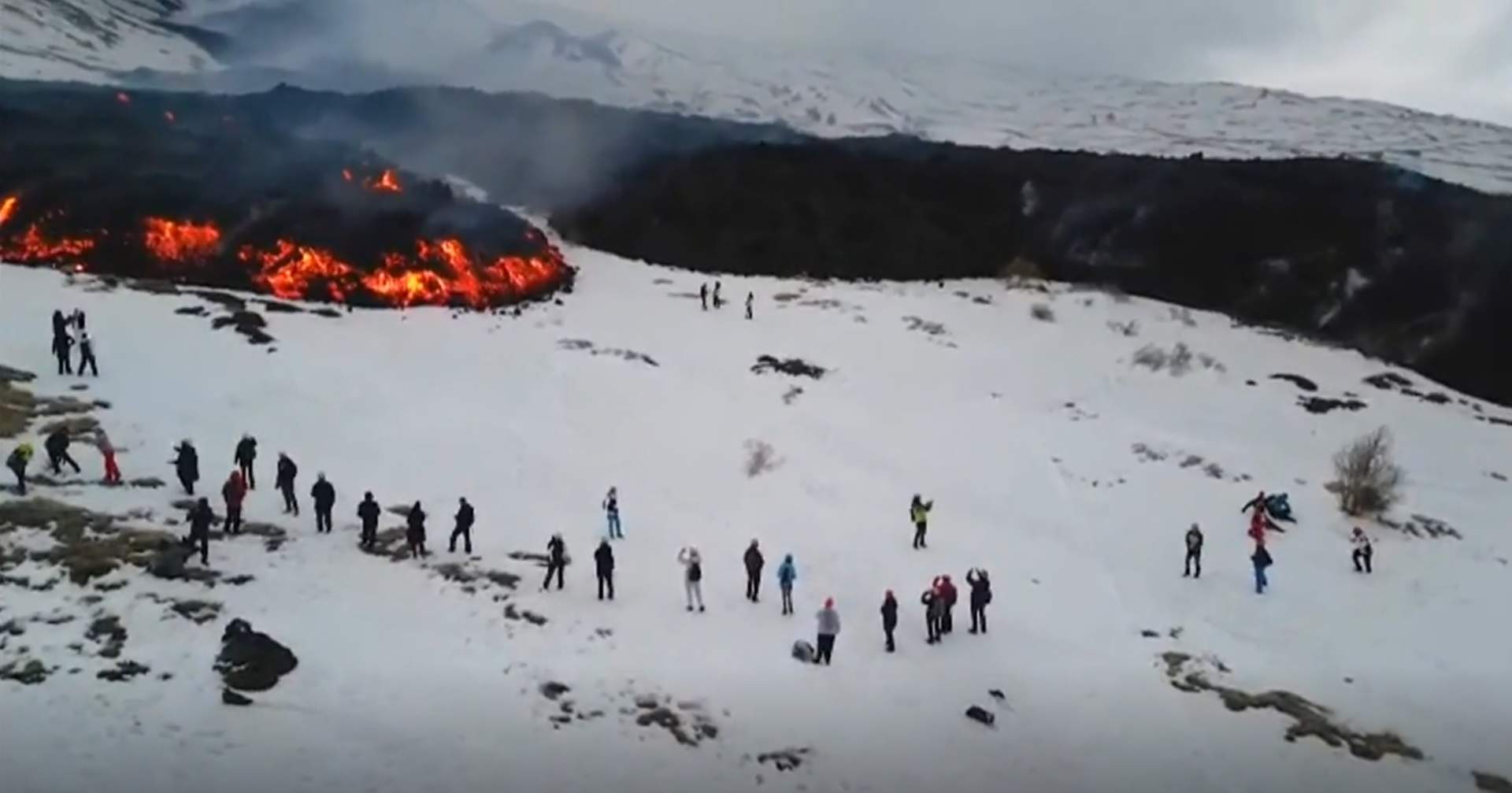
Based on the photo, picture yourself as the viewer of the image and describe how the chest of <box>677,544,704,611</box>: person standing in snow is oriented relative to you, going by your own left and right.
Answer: facing away from the viewer and to the left of the viewer

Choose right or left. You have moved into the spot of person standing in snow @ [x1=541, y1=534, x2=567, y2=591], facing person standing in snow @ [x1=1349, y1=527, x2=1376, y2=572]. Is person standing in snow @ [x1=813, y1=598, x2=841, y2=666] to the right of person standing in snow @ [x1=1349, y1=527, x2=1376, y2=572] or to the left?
right

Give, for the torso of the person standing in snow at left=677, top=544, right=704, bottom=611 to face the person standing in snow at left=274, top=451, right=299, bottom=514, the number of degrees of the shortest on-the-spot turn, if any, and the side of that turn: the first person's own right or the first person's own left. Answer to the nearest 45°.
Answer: approximately 45° to the first person's own left

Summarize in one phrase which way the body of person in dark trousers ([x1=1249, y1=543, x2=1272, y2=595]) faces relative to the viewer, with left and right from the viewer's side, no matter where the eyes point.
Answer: facing away from the viewer

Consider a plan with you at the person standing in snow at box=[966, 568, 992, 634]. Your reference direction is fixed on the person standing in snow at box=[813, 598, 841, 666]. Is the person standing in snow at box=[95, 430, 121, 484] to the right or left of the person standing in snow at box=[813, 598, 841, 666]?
right

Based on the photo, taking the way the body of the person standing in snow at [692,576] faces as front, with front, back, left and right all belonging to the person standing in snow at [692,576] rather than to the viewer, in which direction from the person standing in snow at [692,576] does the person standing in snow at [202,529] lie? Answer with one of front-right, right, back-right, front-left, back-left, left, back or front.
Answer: front-left

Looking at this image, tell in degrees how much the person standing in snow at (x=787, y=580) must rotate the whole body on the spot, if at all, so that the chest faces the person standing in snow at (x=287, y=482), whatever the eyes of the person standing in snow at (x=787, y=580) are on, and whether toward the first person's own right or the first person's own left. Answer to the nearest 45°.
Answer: approximately 90° to the first person's own left

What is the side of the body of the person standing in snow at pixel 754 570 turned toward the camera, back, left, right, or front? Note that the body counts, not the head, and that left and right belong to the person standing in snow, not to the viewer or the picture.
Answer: back

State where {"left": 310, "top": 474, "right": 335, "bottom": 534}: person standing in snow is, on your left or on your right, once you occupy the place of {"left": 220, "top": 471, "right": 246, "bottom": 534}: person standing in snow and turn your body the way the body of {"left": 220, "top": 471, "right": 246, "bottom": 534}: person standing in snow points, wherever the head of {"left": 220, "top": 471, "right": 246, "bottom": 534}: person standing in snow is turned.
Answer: on your right

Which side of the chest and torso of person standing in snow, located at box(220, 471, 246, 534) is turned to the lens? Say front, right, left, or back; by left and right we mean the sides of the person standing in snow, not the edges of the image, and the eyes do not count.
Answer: back

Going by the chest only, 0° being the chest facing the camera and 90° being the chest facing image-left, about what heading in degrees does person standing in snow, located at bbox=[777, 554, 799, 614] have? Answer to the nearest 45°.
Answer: approximately 180°

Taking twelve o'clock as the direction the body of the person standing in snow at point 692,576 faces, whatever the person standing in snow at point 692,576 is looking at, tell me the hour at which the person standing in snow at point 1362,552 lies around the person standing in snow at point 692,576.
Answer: the person standing in snow at point 1362,552 is roughly at 4 o'clock from the person standing in snow at point 692,576.

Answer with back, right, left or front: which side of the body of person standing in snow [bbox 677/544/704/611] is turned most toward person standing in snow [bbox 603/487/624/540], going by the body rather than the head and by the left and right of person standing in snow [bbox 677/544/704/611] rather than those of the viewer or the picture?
front

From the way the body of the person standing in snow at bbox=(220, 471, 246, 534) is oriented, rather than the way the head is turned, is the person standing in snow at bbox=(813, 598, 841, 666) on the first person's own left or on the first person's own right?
on the first person's own right
